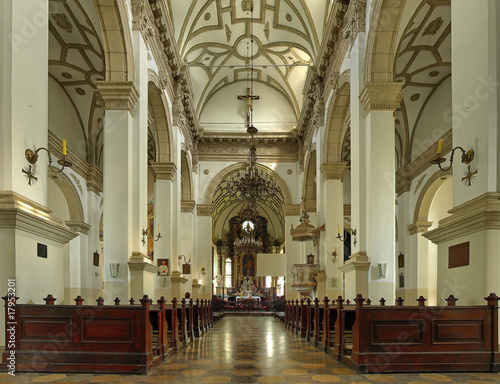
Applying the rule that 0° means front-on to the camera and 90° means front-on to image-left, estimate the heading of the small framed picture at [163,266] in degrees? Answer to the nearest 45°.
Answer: approximately 0°

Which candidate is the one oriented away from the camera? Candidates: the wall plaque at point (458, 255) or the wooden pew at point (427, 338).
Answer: the wooden pew

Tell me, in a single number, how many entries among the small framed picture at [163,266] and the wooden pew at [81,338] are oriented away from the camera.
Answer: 1

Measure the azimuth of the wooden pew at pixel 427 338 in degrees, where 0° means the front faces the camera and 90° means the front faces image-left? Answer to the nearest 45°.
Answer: approximately 180°

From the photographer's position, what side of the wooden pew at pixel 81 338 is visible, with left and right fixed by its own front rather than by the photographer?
back

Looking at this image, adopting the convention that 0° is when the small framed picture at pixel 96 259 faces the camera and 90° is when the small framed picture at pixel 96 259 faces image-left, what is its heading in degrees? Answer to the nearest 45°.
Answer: approximately 315°
